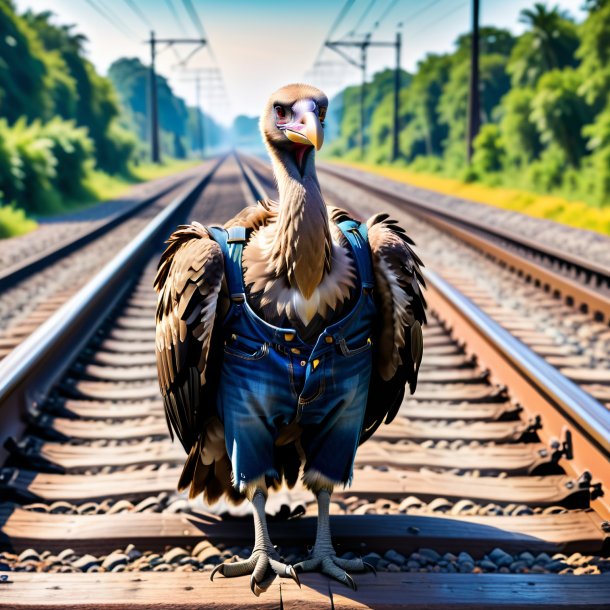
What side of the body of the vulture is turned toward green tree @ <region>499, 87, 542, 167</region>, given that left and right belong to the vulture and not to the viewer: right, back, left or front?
back

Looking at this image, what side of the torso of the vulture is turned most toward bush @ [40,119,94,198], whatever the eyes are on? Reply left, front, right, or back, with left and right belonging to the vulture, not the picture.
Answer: back

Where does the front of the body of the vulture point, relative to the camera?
toward the camera

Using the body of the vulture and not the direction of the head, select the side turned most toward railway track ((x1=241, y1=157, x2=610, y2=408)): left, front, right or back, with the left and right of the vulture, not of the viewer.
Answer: back

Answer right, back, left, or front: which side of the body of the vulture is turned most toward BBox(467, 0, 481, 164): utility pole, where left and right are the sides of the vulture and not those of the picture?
back

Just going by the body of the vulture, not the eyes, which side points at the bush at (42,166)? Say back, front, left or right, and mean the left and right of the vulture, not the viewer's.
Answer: back

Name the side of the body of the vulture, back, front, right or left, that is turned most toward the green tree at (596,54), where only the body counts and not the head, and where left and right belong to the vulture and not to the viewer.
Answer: back

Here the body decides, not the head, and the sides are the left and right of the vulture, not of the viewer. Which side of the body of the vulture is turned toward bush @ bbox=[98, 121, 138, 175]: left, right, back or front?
back
